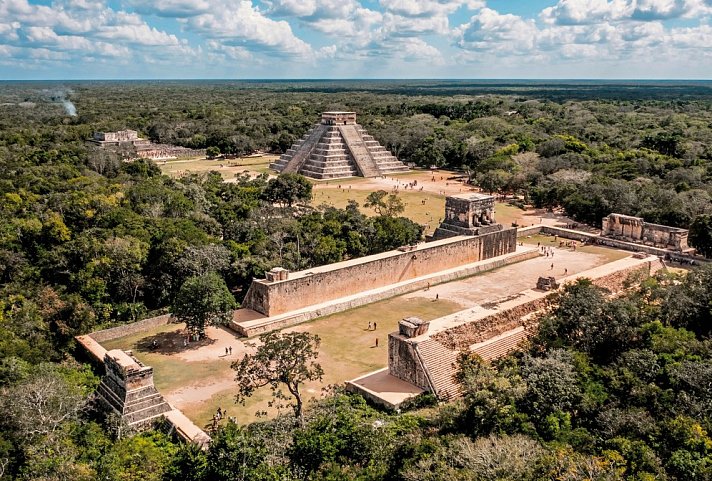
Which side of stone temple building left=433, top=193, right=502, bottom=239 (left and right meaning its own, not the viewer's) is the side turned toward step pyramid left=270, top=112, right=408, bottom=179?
back

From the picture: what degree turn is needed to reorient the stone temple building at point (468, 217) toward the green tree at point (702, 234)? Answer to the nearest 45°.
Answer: approximately 45° to its left

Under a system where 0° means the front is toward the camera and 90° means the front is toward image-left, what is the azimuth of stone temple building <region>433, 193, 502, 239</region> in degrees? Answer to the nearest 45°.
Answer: approximately 315°

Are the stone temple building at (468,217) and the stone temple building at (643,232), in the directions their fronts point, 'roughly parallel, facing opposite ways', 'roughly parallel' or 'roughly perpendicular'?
roughly perpendicular

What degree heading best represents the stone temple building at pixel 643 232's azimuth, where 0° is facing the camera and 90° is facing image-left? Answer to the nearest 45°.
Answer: approximately 45°

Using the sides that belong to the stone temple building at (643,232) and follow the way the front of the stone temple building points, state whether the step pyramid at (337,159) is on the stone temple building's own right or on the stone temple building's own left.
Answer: on the stone temple building's own right
